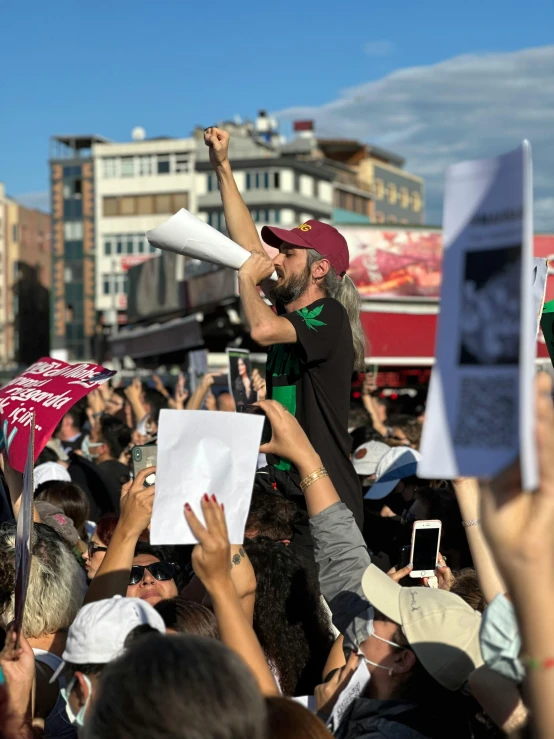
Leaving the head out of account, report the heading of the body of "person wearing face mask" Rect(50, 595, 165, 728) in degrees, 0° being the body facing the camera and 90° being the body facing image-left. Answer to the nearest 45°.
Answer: approximately 135°

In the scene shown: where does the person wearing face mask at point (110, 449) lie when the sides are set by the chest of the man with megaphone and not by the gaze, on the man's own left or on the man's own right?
on the man's own right

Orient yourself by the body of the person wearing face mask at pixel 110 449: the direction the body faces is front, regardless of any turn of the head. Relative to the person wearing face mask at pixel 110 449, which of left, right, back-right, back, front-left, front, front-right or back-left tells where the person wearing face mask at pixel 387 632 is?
left

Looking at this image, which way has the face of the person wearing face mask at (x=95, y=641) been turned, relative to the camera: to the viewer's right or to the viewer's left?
to the viewer's left

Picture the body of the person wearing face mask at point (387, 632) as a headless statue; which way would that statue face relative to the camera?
to the viewer's left

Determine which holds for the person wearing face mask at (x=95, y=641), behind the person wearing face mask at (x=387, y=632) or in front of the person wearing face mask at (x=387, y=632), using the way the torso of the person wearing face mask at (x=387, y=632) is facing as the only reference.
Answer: in front

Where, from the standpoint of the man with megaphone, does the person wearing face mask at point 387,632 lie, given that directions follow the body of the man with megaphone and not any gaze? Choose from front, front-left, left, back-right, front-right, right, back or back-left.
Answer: left

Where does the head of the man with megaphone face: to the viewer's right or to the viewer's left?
to the viewer's left
